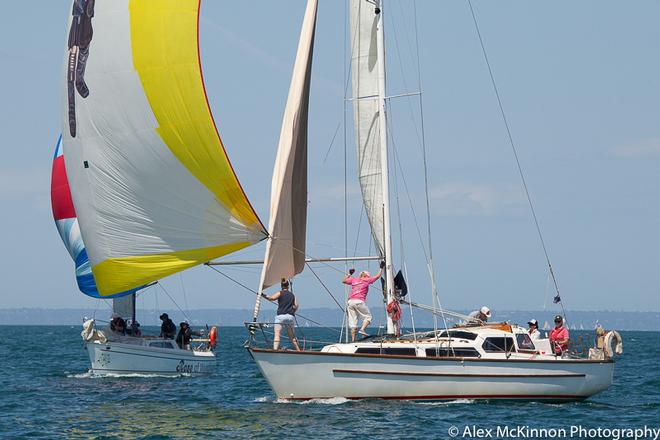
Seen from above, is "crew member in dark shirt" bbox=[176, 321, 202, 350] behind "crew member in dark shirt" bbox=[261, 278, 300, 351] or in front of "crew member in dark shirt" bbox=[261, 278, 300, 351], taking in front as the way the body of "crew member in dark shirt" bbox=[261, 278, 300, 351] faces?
in front

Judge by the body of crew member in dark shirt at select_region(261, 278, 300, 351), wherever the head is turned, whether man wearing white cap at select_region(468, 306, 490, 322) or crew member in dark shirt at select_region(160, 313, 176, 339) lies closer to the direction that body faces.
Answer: the crew member in dark shirt

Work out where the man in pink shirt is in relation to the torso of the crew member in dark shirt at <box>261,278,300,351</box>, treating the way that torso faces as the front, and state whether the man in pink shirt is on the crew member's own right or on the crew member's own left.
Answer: on the crew member's own right

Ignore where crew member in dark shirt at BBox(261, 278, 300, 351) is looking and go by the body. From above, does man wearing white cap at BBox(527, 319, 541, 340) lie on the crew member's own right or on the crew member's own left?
on the crew member's own right

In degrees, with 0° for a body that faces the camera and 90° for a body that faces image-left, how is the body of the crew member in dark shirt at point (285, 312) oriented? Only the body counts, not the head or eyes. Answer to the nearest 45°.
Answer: approximately 180°

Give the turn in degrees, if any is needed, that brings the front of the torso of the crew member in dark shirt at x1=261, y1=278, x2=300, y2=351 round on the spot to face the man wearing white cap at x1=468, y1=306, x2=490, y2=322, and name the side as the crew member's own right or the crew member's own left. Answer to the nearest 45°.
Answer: approximately 45° to the crew member's own right

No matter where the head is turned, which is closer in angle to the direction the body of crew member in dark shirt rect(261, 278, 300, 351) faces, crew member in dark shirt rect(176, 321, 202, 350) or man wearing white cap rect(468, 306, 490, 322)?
the crew member in dark shirt

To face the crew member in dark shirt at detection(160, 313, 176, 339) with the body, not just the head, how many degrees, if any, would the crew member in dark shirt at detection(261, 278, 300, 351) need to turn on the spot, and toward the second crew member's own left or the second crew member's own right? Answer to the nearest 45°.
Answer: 0° — they already face them

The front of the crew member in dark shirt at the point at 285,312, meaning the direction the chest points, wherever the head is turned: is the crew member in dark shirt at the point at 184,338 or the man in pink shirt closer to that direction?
the crew member in dark shirt

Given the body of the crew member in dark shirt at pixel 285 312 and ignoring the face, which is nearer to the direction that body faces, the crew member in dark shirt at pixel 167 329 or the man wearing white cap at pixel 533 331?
the crew member in dark shirt
